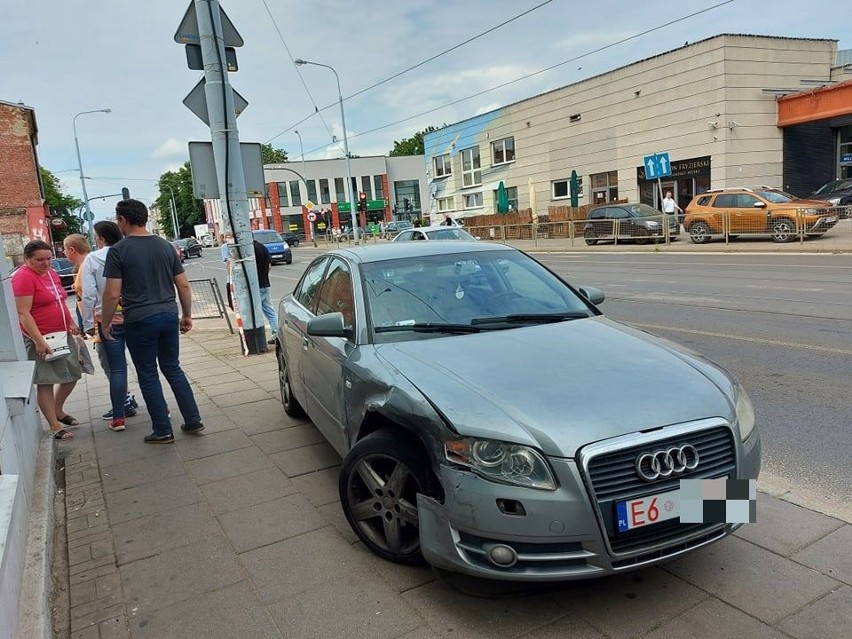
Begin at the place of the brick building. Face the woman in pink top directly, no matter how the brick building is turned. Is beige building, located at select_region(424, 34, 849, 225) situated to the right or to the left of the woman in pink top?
left

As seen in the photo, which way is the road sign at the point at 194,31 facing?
away from the camera

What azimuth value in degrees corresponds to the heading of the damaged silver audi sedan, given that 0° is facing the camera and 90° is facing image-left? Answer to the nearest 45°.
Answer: approximately 315°

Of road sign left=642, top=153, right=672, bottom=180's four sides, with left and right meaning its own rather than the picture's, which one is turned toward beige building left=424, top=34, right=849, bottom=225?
back

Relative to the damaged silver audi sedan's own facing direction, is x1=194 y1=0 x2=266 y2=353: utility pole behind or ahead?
behind

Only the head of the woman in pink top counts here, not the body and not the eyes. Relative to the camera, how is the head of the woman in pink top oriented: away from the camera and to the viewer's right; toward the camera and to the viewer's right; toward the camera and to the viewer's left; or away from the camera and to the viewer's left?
toward the camera and to the viewer's right

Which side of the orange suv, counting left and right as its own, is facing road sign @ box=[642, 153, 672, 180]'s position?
back

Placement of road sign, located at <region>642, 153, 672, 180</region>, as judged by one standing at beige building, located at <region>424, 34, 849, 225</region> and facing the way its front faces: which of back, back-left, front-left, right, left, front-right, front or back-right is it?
front-left

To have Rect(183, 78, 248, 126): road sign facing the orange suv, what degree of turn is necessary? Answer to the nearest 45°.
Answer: approximately 45° to its right

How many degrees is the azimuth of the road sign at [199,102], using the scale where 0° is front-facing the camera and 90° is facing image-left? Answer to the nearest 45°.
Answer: approximately 180°

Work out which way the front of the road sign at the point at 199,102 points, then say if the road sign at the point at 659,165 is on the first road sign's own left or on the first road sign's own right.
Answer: on the first road sign's own right

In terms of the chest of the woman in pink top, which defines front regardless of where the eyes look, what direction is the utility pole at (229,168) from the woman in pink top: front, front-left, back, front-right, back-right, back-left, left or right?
left

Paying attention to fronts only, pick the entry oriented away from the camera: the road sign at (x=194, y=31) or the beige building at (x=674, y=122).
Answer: the road sign

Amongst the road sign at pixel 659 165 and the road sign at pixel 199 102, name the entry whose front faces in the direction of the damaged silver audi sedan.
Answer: the road sign at pixel 659 165
